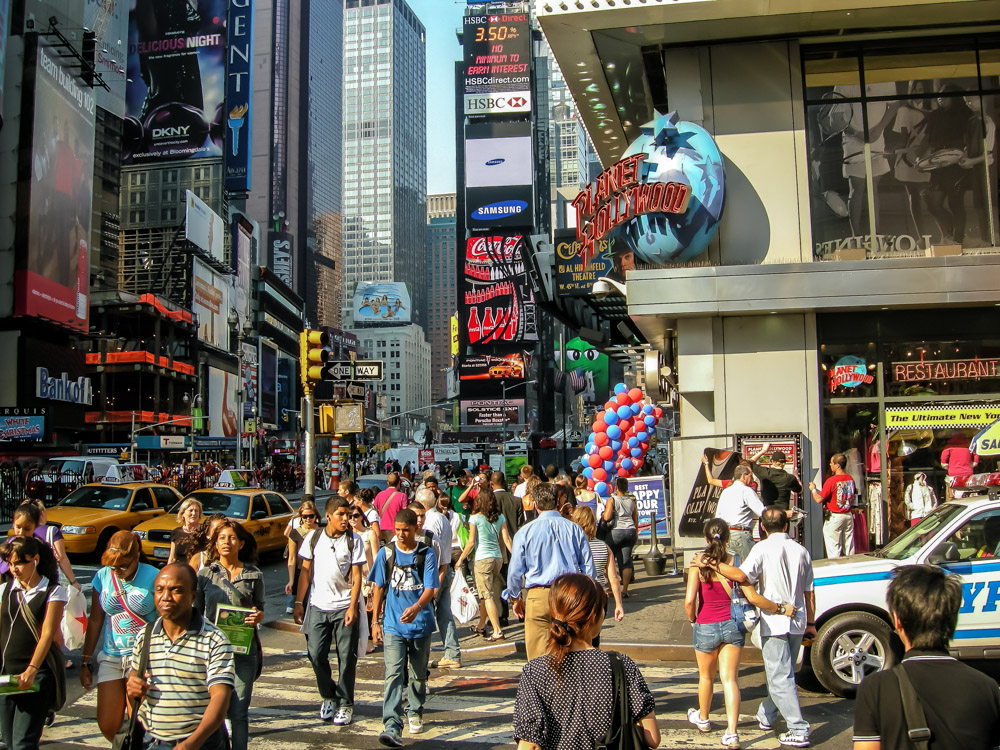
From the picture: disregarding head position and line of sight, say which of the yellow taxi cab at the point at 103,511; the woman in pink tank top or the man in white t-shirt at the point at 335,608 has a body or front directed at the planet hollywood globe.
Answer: the woman in pink tank top

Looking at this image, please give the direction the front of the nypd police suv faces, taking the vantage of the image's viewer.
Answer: facing to the left of the viewer

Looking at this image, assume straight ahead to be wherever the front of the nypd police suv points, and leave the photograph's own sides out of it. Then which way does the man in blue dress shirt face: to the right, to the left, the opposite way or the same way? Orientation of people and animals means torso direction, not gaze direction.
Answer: to the right

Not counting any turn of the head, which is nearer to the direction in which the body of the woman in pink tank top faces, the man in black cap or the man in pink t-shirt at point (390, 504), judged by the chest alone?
the man in black cap

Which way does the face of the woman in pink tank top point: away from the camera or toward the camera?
away from the camera

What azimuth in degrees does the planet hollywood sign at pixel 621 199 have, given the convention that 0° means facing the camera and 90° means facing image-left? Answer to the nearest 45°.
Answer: approximately 45°

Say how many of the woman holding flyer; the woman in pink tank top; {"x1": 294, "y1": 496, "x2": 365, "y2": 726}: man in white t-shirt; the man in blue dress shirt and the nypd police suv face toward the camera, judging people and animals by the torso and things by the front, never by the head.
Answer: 2

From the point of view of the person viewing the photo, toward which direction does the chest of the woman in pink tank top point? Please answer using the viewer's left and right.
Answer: facing away from the viewer

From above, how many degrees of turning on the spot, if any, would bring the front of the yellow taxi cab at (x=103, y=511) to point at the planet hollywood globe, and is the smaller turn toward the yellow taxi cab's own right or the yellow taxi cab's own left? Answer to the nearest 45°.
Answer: approximately 90° to the yellow taxi cab's own left

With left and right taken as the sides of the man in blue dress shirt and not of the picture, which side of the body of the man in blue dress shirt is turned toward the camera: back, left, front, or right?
back

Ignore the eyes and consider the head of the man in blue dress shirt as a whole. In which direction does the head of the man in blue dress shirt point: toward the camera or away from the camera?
away from the camera

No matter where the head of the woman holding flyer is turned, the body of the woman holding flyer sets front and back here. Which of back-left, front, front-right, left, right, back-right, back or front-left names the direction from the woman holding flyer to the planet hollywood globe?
back-left

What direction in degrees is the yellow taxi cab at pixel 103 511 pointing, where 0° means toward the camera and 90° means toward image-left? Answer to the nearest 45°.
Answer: approximately 45°

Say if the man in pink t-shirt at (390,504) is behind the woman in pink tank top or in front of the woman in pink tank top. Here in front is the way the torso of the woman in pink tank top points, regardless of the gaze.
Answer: in front

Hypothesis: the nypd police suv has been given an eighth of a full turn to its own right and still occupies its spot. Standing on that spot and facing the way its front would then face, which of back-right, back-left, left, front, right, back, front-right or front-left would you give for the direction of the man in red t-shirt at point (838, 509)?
front-right

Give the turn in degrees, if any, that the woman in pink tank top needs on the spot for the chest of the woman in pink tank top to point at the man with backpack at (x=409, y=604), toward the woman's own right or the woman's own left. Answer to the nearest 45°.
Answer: approximately 90° to the woman's own left
